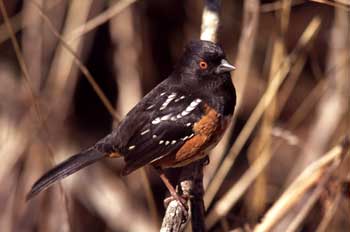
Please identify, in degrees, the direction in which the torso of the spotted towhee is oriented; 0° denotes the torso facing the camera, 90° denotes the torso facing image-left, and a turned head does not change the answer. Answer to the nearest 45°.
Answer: approximately 270°
